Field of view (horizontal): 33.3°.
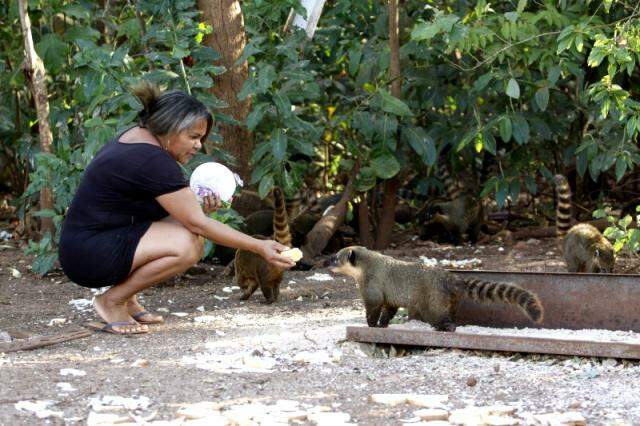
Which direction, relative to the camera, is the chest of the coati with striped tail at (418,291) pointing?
to the viewer's left

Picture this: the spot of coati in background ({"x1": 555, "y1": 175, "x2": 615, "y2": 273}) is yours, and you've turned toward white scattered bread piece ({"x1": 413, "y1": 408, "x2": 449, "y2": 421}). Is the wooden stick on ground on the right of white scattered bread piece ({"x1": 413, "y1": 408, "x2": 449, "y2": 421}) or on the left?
right

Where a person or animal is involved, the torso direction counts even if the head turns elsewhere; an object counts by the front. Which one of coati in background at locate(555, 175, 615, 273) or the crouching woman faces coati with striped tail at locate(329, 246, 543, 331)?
the crouching woman

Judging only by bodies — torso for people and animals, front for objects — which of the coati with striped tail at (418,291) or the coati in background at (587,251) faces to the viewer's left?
the coati with striped tail

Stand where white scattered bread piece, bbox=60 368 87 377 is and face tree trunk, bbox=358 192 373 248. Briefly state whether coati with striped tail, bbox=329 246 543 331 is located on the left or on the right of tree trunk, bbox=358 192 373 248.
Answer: right

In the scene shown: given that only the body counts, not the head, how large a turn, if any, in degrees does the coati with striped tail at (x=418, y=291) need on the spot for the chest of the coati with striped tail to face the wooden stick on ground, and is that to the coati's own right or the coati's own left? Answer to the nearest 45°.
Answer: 0° — it already faces it

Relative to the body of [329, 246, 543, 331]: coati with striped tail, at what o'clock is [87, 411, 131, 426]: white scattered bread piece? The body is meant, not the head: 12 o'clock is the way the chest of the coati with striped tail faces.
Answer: The white scattered bread piece is roughly at 10 o'clock from the coati with striped tail.

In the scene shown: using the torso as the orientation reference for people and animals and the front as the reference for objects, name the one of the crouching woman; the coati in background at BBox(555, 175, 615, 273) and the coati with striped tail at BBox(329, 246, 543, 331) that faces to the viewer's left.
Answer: the coati with striped tail

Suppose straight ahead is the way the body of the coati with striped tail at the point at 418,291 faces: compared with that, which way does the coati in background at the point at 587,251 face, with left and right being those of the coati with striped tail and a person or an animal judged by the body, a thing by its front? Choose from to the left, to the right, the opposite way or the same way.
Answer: the opposite way

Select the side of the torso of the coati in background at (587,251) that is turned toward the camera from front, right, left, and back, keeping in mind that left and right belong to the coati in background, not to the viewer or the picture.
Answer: right

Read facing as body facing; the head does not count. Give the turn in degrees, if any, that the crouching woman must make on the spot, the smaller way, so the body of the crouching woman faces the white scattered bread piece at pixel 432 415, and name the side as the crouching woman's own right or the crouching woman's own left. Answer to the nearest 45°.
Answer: approximately 45° to the crouching woman's own right

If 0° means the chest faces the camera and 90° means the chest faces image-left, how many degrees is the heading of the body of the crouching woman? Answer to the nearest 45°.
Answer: approximately 270°

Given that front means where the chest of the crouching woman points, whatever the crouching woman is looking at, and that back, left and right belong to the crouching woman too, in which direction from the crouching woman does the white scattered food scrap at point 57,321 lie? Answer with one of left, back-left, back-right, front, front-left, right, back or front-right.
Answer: back-left
